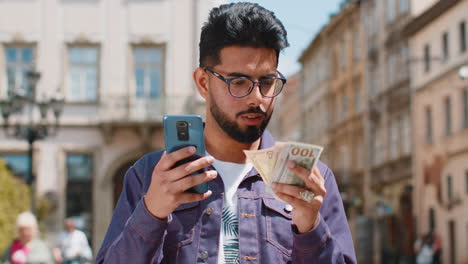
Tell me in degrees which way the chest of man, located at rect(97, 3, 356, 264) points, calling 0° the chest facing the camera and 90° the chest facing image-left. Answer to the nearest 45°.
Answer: approximately 0°

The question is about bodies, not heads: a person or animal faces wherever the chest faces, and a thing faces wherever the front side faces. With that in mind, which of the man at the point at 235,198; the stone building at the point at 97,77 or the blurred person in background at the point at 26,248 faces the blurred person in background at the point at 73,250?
the stone building

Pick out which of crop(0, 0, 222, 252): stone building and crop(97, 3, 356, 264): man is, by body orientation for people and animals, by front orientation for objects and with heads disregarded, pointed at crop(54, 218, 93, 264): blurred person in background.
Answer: the stone building

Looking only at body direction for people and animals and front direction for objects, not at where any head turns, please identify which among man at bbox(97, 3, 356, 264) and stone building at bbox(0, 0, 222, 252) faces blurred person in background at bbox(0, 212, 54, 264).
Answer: the stone building

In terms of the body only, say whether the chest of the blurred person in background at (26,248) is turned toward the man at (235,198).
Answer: yes

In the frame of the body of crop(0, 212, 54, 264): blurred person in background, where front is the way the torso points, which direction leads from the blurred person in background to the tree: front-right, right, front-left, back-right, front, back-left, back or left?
back

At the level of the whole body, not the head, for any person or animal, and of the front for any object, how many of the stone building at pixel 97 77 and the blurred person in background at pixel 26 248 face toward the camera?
2
